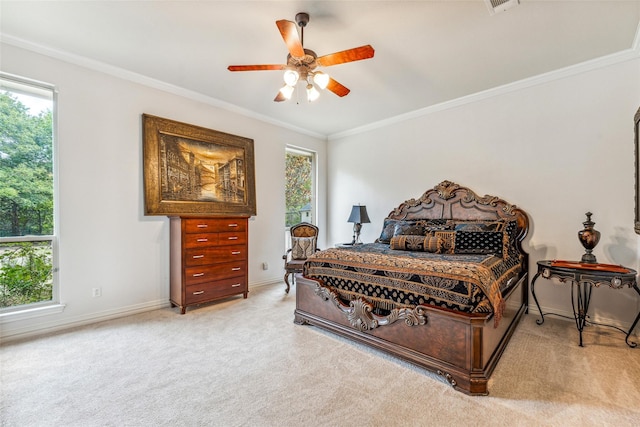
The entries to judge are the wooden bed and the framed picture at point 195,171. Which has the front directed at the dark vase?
the framed picture

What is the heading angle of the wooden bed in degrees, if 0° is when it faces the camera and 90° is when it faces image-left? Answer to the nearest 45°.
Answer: approximately 45°

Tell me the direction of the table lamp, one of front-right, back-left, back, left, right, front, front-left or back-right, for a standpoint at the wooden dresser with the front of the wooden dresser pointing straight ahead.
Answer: front-left

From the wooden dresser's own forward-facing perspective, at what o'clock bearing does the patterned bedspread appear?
The patterned bedspread is roughly at 12 o'clock from the wooden dresser.

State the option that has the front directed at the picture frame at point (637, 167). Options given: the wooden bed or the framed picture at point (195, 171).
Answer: the framed picture

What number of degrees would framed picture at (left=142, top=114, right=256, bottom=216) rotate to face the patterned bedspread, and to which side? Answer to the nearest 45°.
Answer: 0° — it already faces it

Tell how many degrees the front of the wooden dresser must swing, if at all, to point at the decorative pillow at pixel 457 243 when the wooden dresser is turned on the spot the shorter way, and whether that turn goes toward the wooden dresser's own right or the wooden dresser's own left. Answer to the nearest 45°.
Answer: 0° — it already faces it

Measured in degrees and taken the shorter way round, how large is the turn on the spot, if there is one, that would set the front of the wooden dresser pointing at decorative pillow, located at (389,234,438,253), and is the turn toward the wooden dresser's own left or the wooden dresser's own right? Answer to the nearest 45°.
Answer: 0° — it already faces it
